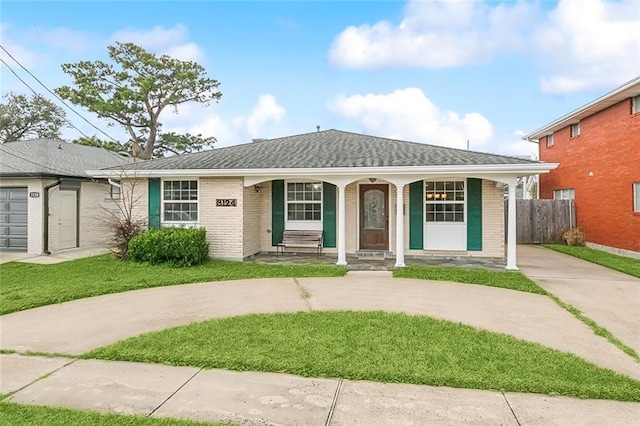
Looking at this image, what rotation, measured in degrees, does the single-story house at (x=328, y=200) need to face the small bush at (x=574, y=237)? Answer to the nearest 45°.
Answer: approximately 90° to its left

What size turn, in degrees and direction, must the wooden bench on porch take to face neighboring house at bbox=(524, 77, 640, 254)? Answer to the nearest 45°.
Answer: approximately 90° to its left

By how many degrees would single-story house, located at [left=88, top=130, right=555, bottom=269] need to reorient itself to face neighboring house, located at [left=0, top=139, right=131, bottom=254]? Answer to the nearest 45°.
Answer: approximately 90° to its right

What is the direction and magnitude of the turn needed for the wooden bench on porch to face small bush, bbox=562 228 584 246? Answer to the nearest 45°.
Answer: approximately 90° to its left

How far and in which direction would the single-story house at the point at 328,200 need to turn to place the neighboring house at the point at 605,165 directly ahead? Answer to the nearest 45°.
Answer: approximately 90° to its left

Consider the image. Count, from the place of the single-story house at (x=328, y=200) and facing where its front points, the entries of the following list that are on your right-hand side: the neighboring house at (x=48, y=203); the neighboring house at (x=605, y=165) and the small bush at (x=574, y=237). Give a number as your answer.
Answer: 1

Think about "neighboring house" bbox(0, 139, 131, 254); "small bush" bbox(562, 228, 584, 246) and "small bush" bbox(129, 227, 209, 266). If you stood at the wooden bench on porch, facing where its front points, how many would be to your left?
1

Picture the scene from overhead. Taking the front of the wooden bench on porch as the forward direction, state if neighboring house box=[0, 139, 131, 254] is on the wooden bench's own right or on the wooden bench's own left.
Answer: on the wooden bench's own right

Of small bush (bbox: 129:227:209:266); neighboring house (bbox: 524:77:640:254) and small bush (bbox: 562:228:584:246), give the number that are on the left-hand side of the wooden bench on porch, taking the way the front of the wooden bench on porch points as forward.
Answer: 2

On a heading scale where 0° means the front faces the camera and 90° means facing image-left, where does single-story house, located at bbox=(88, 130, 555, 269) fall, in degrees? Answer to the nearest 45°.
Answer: approximately 0°

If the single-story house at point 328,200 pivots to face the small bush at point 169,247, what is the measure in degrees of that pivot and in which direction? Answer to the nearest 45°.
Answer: approximately 90° to its right
